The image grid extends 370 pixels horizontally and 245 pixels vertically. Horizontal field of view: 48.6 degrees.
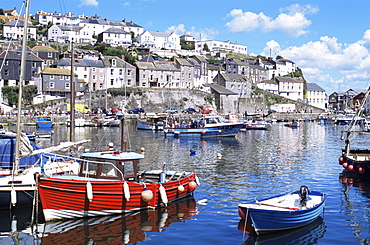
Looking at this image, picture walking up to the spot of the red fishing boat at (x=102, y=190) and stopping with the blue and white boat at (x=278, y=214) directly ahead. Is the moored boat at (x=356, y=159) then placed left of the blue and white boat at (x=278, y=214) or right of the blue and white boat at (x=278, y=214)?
left

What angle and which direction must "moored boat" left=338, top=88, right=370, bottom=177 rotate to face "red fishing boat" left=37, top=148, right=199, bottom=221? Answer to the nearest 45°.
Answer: approximately 45° to its left

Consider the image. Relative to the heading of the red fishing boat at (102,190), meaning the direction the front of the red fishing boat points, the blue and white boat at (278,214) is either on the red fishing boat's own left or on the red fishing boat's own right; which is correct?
on the red fishing boat's own left

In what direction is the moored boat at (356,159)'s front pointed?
to the viewer's left

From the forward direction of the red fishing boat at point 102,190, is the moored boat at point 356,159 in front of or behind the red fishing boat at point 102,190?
behind
